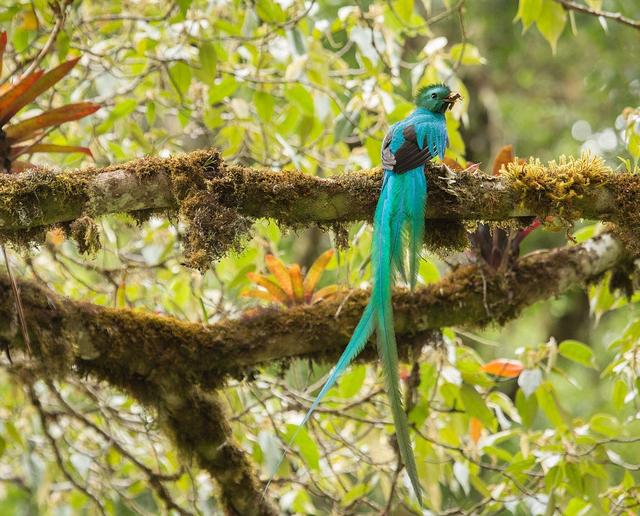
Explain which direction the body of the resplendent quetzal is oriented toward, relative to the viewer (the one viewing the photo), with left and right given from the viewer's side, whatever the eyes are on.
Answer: facing away from the viewer and to the right of the viewer

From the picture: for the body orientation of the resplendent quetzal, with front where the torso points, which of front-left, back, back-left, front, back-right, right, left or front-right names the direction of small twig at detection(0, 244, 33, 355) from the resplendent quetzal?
back-left

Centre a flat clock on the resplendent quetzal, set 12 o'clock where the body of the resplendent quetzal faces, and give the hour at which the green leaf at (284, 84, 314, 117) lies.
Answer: The green leaf is roughly at 10 o'clock from the resplendent quetzal.

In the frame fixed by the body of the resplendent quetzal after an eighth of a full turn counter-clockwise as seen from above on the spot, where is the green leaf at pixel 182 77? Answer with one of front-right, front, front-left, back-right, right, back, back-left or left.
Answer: front-left

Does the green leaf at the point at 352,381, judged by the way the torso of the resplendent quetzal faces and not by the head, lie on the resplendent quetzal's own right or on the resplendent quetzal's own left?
on the resplendent quetzal's own left
